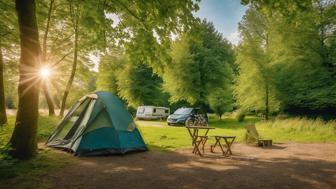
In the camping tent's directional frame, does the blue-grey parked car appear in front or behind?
behind

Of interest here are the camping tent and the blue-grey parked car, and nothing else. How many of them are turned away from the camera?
0

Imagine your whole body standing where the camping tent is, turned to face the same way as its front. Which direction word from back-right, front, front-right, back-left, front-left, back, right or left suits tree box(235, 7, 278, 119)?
back

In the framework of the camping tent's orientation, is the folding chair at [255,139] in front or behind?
behind

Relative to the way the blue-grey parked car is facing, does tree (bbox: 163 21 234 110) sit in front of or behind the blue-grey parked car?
behind

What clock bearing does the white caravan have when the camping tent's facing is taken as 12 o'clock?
The white caravan is roughly at 5 o'clock from the camping tent.

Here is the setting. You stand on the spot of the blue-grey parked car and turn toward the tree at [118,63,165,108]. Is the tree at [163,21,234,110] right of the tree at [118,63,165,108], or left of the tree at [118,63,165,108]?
right
